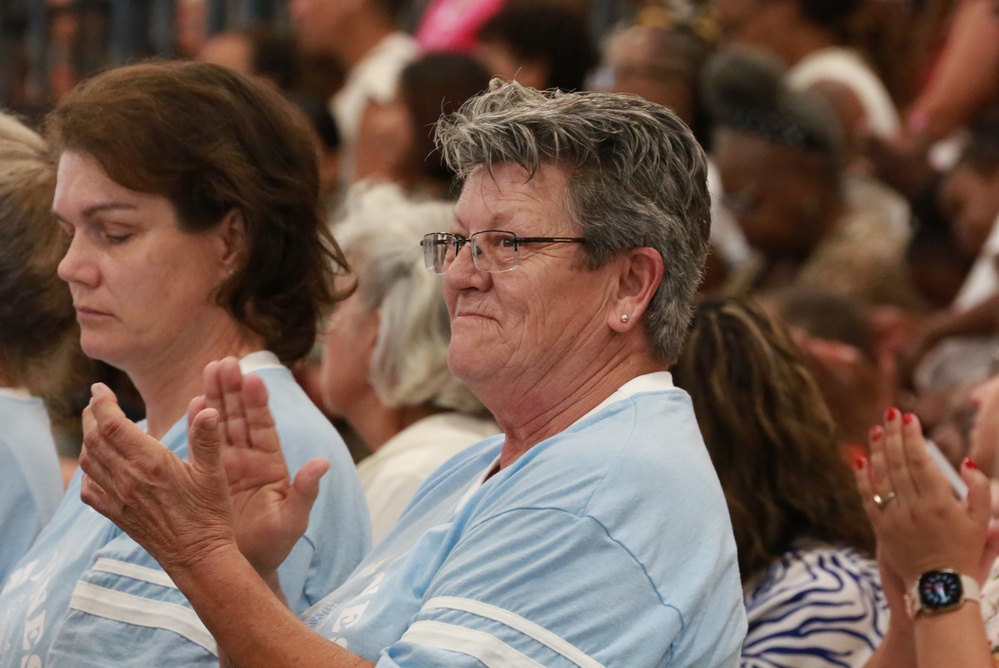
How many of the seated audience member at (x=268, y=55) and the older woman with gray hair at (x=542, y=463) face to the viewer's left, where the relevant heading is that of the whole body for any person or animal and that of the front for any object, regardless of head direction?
2

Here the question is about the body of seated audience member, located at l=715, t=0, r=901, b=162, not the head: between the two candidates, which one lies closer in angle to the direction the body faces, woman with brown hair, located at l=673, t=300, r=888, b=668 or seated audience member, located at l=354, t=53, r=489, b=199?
the seated audience member

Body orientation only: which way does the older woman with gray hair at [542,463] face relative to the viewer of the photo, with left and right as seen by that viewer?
facing to the left of the viewer

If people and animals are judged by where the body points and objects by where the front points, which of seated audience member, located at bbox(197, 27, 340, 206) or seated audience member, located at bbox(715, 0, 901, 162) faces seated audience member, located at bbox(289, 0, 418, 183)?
seated audience member, located at bbox(715, 0, 901, 162)

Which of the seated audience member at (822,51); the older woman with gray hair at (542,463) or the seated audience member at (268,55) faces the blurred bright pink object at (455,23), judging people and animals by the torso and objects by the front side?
the seated audience member at (822,51)

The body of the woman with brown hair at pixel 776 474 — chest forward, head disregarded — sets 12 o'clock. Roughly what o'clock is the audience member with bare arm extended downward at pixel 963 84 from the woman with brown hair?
The audience member with bare arm extended downward is roughly at 2 o'clock from the woman with brown hair.

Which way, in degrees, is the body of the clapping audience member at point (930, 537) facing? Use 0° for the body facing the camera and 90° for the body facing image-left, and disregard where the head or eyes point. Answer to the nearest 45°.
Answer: approximately 90°

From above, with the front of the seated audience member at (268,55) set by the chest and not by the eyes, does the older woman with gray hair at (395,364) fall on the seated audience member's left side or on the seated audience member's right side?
on the seated audience member's left side

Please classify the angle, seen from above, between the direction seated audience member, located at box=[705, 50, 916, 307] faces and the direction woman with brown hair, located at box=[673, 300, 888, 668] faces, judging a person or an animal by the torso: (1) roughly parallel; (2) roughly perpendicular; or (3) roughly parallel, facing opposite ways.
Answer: roughly perpendicular

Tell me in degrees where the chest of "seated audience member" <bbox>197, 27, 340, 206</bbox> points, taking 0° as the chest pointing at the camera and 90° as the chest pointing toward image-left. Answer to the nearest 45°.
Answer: approximately 90°

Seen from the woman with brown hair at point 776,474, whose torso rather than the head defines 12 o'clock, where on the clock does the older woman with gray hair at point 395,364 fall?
The older woman with gray hair is roughly at 11 o'clock from the woman with brown hair.

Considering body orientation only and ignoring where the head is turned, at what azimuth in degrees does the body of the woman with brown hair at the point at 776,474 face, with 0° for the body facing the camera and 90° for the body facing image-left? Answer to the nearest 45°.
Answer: approximately 135°

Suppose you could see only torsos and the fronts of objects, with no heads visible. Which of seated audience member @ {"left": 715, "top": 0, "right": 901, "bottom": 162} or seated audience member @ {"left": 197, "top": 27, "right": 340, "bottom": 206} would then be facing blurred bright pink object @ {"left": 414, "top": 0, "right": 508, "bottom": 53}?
seated audience member @ {"left": 715, "top": 0, "right": 901, "bottom": 162}

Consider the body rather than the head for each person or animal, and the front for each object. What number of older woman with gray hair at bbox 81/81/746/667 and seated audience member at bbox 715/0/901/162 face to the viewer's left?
2
